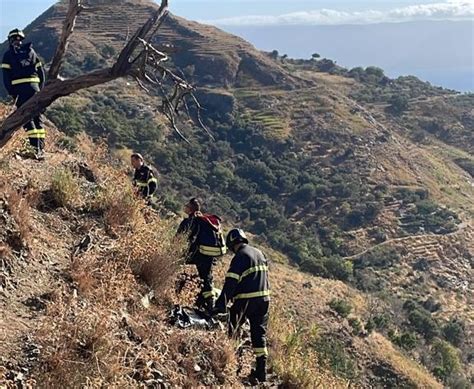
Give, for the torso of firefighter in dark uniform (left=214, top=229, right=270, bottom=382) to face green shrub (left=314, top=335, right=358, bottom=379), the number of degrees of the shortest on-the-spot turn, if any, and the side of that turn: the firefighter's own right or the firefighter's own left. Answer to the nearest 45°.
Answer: approximately 45° to the firefighter's own right

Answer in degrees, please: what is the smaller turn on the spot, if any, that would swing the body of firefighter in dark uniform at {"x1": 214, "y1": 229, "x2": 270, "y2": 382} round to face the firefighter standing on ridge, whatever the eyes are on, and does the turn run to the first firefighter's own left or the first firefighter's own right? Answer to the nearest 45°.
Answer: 0° — they already face them

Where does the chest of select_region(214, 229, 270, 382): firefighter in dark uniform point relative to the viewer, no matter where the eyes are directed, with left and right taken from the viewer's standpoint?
facing away from the viewer and to the left of the viewer

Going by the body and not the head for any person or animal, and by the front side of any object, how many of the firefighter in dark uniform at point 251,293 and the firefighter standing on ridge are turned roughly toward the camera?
1

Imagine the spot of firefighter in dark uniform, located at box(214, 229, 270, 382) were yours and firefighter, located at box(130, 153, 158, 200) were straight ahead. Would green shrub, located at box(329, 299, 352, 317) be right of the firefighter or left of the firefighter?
right

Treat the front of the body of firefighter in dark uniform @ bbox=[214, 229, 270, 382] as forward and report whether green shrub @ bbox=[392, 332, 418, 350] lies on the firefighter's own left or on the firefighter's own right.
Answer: on the firefighter's own right

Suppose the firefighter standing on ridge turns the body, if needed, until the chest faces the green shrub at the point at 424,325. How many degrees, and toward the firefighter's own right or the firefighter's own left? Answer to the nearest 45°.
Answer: approximately 135° to the firefighter's own left

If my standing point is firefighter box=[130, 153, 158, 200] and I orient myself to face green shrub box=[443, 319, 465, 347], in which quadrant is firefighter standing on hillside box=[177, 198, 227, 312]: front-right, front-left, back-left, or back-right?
back-right

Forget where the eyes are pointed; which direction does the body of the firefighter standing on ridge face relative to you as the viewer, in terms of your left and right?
facing the viewer

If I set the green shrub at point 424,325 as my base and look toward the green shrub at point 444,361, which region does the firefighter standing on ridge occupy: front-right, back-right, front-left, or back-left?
front-right

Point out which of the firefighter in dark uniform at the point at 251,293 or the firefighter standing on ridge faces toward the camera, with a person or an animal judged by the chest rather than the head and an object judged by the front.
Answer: the firefighter standing on ridge

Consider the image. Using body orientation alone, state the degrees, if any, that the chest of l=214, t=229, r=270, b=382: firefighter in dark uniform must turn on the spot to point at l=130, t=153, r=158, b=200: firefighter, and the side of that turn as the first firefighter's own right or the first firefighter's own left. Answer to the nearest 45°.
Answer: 0° — they already face them

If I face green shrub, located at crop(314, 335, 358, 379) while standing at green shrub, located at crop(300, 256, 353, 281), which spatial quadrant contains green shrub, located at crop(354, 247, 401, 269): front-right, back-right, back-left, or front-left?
back-left
